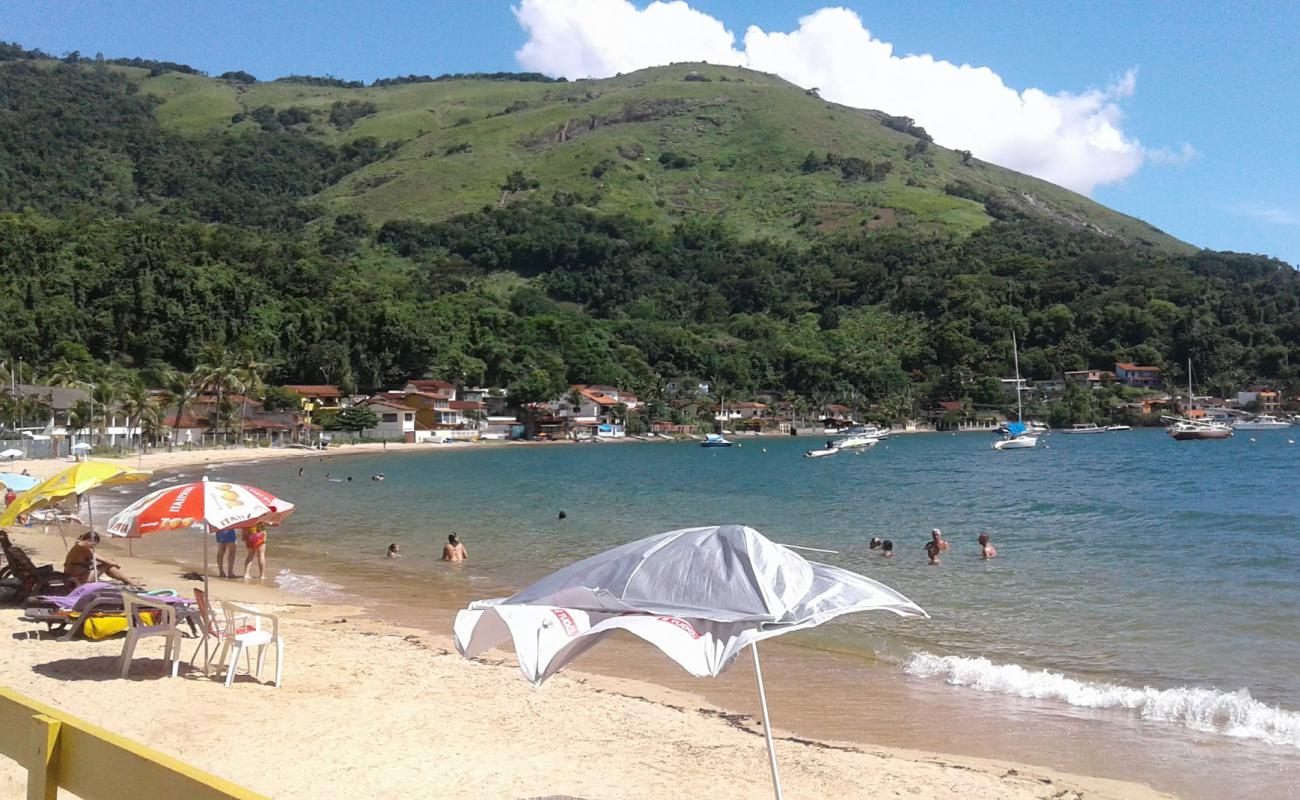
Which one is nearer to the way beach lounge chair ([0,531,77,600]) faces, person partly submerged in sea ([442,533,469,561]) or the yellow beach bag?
the person partly submerged in sea

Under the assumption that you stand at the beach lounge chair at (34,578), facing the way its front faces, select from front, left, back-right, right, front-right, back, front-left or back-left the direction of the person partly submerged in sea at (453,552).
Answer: front-left

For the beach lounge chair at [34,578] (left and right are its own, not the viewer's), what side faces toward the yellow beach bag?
right

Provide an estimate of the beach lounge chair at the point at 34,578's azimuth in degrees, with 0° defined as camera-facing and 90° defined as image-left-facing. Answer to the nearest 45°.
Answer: approximately 270°
